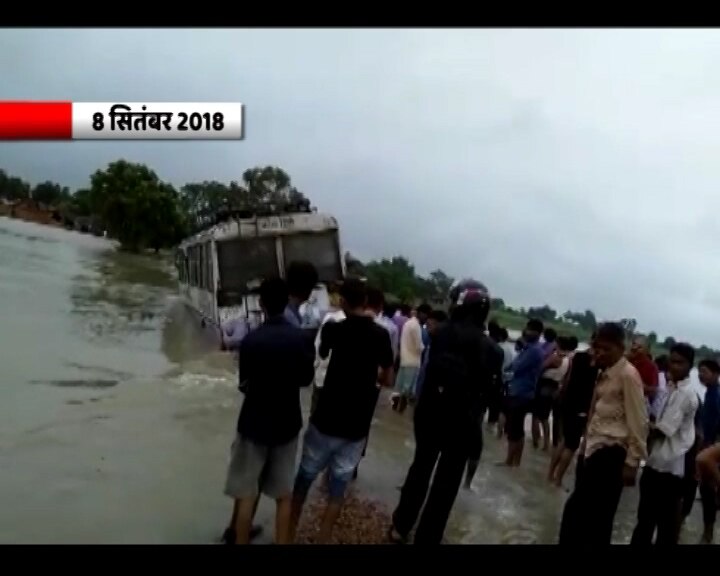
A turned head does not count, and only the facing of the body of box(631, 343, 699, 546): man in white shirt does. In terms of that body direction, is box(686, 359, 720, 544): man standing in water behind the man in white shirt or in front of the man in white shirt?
behind

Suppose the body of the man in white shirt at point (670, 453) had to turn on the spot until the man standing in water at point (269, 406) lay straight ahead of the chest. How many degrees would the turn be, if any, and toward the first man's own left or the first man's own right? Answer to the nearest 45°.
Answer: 0° — they already face them

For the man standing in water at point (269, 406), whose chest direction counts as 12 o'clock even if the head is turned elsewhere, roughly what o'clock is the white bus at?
The white bus is roughly at 12 o'clock from the man standing in water.

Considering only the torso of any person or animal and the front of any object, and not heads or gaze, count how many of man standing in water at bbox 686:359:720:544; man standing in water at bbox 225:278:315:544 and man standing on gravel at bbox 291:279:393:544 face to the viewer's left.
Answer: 1

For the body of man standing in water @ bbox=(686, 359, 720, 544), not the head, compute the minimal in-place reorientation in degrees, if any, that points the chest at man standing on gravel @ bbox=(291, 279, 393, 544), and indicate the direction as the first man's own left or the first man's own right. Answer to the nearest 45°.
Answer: approximately 45° to the first man's own left

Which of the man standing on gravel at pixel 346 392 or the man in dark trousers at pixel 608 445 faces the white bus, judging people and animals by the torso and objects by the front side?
the man standing on gravel

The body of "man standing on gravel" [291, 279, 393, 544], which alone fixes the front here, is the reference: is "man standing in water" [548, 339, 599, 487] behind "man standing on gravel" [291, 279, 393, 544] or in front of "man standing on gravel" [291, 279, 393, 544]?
in front

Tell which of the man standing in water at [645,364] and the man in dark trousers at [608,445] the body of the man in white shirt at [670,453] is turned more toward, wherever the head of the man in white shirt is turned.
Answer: the man in dark trousers

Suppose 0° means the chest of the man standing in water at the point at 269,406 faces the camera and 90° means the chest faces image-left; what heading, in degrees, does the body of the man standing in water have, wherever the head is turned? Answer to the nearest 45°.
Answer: approximately 180°

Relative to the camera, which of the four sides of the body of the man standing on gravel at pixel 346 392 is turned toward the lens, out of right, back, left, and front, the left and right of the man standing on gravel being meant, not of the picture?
back

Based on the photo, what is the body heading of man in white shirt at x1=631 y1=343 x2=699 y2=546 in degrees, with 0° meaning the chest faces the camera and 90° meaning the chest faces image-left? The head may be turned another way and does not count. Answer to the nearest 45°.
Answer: approximately 45°

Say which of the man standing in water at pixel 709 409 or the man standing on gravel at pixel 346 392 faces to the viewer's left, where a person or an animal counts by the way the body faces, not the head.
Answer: the man standing in water at pixel 709 409

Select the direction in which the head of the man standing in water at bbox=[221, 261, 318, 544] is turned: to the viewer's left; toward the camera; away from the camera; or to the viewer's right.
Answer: away from the camera

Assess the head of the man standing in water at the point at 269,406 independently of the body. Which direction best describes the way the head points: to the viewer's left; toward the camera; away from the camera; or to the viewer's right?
away from the camera
